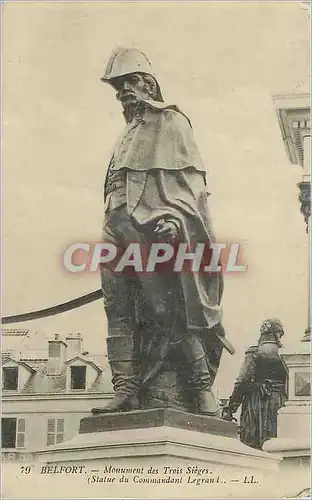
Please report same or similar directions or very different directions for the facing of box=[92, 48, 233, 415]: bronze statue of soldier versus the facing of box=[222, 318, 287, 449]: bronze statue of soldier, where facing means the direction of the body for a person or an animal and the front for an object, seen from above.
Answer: very different directions

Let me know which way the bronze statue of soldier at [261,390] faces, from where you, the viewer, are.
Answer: facing away from the viewer and to the right of the viewer
